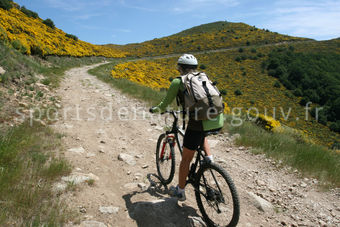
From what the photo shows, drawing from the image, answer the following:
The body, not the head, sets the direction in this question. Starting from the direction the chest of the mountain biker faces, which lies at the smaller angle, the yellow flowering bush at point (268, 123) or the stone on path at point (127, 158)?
the stone on path

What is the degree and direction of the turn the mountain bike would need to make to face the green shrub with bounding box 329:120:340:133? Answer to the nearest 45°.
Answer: approximately 90° to its right

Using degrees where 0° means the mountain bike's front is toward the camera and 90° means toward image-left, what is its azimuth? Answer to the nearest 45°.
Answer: approximately 135°

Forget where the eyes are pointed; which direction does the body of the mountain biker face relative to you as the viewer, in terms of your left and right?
facing away from the viewer and to the left of the viewer

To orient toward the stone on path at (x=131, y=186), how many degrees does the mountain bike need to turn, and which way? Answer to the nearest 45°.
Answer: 0° — it already faces it

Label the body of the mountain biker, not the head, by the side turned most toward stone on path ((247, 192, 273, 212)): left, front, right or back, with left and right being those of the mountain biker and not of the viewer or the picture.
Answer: right

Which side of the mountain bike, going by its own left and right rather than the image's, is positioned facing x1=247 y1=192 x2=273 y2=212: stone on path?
right

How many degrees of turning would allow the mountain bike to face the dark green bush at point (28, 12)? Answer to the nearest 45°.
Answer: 0° — it already faces it

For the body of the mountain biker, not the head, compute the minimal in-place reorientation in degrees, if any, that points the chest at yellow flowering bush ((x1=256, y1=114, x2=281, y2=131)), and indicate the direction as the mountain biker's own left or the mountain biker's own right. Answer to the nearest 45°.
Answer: approximately 90° to the mountain biker's own right
